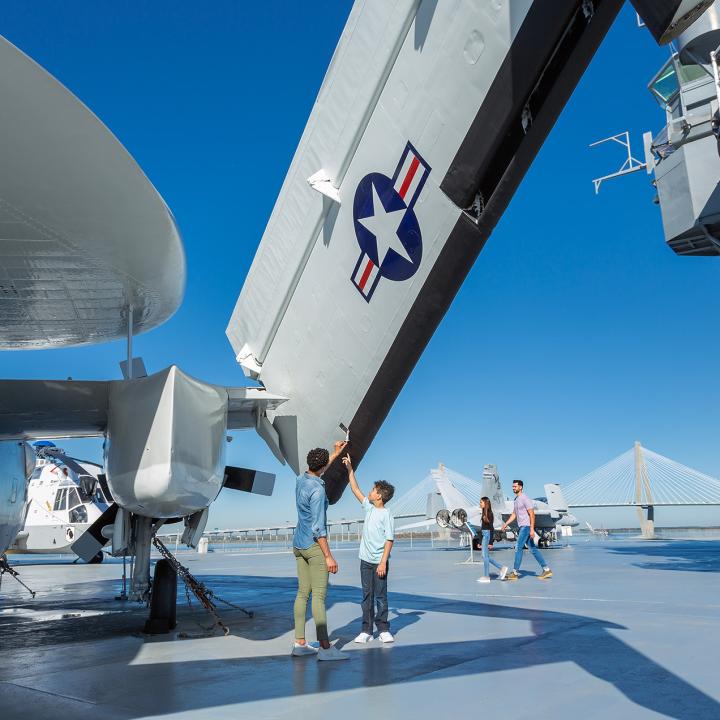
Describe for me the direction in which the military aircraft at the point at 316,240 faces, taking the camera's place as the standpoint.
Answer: facing away from the viewer

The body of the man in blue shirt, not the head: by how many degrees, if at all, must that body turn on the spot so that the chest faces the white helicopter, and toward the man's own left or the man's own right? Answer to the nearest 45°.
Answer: approximately 90° to the man's own left

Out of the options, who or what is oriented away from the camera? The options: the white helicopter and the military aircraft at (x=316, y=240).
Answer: the military aircraft

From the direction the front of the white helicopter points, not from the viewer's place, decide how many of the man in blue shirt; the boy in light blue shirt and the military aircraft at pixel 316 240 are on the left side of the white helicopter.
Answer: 0

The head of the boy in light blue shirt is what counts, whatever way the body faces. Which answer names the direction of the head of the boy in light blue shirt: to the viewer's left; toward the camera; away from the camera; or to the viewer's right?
to the viewer's left

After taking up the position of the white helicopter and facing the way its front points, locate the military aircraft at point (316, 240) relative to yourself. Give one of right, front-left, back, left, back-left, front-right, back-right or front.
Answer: front-right
